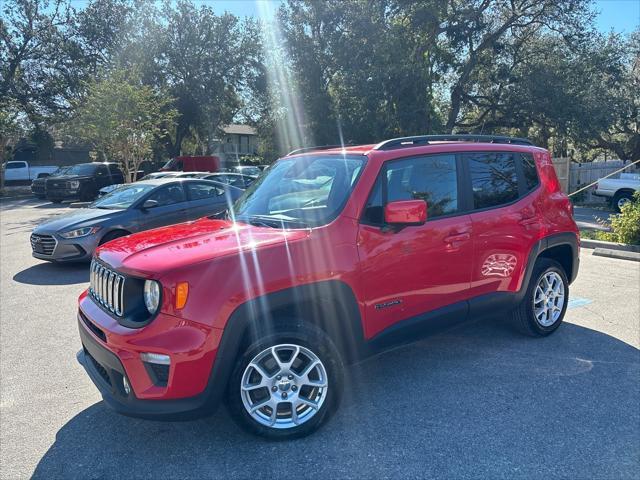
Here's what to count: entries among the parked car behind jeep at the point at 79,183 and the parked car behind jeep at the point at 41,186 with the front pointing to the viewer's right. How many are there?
0

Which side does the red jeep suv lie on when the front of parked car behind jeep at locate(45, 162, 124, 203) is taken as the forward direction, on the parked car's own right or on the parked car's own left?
on the parked car's own left

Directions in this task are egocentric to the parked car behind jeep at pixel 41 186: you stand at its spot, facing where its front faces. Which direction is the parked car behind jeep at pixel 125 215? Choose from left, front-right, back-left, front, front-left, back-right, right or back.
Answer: front-left

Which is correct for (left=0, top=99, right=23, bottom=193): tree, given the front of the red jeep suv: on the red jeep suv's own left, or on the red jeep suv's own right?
on the red jeep suv's own right

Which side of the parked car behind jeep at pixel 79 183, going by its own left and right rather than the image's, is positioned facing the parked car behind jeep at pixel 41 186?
right

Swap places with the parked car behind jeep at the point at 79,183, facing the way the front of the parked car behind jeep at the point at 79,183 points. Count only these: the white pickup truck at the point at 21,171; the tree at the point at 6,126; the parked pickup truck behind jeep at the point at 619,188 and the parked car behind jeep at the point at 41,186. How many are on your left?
1

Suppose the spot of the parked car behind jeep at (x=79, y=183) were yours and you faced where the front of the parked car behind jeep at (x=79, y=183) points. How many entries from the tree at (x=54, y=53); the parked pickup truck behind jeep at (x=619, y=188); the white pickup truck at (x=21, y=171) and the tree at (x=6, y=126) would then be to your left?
1

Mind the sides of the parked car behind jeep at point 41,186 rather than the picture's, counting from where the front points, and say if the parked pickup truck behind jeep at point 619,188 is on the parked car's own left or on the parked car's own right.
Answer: on the parked car's own left

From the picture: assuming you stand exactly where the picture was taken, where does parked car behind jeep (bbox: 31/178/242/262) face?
facing the viewer and to the left of the viewer

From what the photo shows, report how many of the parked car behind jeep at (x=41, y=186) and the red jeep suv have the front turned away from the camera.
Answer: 0

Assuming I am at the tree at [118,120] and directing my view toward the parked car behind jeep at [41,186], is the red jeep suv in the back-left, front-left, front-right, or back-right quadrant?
back-left

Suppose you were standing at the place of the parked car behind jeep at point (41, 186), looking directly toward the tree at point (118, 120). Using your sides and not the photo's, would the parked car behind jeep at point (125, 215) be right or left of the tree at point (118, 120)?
right

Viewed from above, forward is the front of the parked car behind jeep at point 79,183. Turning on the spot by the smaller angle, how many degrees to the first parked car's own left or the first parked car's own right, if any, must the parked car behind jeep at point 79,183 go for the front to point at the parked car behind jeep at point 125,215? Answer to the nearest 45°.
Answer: approximately 45° to the first parked car's own left
